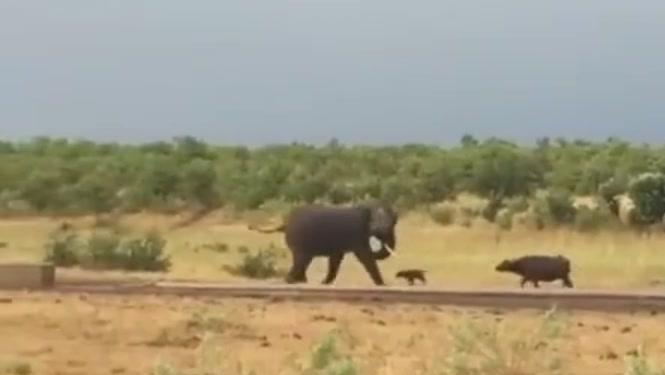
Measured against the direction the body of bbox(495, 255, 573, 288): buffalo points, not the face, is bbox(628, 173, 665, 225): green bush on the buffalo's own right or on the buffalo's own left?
on the buffalo's own right

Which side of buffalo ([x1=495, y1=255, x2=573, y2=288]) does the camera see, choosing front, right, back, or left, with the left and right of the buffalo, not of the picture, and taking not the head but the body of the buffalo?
left

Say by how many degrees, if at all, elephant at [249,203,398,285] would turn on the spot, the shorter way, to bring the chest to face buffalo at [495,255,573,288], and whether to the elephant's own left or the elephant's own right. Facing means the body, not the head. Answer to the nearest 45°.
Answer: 0° — it already faces it

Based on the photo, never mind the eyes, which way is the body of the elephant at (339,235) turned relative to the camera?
to the viewer's right

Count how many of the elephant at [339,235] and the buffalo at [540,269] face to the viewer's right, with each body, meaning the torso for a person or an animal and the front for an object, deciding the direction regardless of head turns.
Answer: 1

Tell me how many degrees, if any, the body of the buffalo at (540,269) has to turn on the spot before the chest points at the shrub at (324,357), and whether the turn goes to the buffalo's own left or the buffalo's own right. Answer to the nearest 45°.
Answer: approximately 90° to the buffalo's own left
